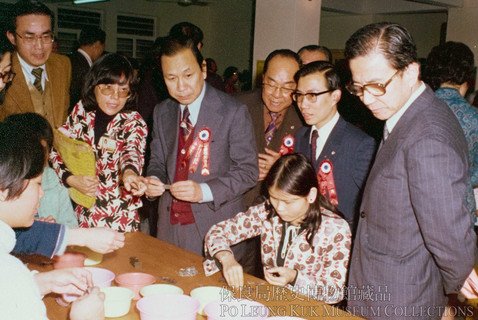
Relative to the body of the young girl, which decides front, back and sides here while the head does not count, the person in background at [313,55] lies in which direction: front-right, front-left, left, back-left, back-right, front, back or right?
back-right

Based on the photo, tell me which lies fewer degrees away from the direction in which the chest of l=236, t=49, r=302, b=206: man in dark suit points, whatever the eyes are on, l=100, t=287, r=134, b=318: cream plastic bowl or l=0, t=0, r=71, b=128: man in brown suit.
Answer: the cream plastic bowl

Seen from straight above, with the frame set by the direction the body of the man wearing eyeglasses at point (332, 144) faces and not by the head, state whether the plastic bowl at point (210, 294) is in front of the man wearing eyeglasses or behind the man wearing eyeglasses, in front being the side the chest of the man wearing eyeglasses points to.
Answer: in front

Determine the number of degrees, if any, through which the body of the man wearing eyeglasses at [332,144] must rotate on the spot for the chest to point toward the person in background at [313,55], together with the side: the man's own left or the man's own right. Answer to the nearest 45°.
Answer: approximately 135° to the man's own right

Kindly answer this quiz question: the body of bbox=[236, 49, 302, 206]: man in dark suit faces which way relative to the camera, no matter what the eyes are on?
toward the camera

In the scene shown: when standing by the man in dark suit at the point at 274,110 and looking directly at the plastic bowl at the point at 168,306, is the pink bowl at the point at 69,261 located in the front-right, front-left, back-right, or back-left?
front-right

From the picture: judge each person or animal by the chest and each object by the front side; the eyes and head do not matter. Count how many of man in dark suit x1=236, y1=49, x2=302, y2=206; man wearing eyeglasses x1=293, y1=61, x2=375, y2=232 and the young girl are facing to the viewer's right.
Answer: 0

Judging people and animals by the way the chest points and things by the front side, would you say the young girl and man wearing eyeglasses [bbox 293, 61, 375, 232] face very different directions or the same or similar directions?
same or similar directions

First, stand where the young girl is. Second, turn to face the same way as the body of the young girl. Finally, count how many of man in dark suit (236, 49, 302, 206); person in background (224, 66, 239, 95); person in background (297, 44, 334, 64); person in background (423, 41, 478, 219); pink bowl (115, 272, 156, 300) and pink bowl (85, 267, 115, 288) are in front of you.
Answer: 2

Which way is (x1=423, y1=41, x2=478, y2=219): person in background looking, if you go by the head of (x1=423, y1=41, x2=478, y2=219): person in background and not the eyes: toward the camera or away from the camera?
away from the camera

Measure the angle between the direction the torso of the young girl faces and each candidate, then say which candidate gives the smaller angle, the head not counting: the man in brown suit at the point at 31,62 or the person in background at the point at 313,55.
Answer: the man in brown suit

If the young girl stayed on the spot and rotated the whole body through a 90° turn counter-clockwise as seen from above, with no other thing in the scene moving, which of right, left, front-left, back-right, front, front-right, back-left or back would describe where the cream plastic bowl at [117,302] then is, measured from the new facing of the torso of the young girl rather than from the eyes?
right

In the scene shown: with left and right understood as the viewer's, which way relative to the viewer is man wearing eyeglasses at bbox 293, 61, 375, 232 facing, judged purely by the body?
facing the viewer and to the left of the viewer

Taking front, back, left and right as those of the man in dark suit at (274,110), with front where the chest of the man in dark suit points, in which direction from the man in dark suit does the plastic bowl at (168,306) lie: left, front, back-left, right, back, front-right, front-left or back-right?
front

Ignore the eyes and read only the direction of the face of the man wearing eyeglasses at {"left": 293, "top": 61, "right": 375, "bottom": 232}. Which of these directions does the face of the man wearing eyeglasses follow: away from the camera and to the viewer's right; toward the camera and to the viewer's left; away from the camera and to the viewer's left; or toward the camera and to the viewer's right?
toward the camera and to the viewer's left

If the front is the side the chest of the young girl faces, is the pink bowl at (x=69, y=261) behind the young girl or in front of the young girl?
in front

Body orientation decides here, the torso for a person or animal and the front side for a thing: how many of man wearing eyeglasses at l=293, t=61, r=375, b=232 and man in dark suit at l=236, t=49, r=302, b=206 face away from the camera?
0

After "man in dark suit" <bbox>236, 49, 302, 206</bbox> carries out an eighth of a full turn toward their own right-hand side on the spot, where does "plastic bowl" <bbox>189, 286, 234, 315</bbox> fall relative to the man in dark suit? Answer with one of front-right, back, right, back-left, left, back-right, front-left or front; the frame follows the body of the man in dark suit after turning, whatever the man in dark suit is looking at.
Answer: front-left

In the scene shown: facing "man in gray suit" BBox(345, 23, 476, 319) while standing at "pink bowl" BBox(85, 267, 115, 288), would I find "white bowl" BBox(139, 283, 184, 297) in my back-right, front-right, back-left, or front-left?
front-right

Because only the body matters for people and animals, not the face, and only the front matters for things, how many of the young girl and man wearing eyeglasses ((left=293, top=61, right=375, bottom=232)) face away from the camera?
0

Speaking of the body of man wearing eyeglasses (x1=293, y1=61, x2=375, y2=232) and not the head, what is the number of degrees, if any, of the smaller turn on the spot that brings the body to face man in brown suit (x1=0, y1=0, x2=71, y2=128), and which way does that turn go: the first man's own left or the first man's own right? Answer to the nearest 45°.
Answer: approximately 45° to the first man's own right
